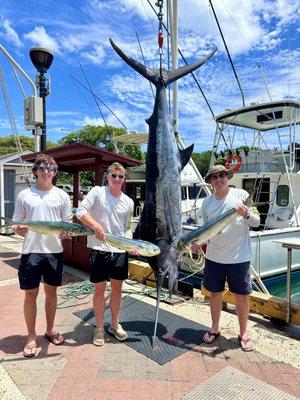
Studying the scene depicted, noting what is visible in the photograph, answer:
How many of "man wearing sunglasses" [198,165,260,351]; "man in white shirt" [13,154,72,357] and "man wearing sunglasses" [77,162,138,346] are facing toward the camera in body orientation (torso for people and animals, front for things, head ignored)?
3

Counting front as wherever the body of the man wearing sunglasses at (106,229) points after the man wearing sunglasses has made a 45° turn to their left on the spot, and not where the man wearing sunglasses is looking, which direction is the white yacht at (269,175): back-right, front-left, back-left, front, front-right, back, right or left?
left

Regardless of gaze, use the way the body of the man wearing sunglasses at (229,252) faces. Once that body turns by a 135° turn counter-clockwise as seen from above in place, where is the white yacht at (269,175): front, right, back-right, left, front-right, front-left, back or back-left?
front-left

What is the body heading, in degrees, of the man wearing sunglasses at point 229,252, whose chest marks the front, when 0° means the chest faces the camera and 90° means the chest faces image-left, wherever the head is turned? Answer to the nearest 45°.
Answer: approximately 0°

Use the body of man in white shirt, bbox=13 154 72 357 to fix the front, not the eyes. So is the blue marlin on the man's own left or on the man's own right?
on the man's own left

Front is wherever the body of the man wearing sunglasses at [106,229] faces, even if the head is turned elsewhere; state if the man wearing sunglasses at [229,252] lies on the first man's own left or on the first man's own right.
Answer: on the first man's own left

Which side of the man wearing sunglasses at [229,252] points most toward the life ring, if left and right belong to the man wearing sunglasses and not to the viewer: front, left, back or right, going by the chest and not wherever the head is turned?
back

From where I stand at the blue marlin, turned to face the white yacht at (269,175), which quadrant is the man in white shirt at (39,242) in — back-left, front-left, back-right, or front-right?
back-left

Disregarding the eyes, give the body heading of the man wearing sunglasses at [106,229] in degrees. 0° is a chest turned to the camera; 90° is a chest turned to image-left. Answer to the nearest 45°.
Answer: approximately 0°
